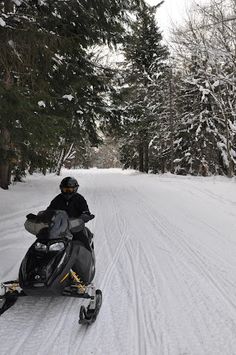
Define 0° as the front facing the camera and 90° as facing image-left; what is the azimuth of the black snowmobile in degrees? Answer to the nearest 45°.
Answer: approximately 45°

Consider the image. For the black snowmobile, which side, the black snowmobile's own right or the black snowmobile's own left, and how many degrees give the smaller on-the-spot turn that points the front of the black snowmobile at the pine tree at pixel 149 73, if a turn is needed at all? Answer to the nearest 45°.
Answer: approximately 135° to the black snowmobile's own right
